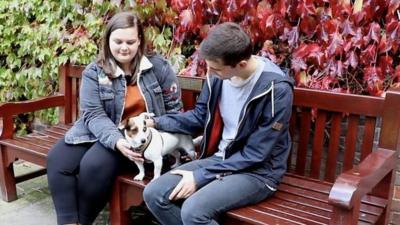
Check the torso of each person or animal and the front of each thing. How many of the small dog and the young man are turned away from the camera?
0

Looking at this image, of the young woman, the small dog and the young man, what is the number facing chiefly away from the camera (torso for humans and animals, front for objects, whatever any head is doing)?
0

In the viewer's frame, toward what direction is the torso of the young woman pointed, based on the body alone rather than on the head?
toward the camera

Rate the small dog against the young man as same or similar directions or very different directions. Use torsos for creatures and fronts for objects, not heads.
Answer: same or similar directions

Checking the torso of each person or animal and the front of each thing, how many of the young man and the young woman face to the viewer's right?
0

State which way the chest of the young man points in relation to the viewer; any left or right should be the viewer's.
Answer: facing the viewer and to the left of the viewer

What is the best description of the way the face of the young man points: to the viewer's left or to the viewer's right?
to the viewer's left
